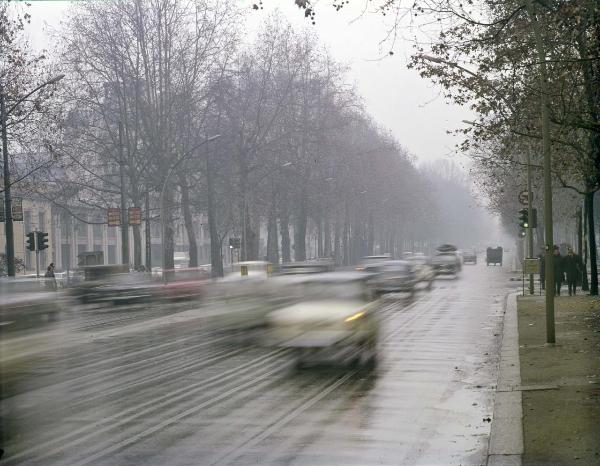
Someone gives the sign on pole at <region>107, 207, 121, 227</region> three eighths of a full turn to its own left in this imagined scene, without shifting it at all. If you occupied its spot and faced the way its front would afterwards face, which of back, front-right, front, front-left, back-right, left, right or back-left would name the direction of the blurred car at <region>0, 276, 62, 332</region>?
back-right

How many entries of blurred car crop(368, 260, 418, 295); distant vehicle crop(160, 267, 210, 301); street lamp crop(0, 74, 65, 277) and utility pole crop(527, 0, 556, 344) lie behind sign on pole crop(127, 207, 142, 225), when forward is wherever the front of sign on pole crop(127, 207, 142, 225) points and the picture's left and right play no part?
0

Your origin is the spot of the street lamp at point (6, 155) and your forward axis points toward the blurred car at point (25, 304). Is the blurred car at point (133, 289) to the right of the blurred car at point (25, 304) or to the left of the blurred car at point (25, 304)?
left

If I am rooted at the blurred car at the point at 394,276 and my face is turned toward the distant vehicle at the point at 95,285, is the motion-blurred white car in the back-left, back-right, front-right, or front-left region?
front-left

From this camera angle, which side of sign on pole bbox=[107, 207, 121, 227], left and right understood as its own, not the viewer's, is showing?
front

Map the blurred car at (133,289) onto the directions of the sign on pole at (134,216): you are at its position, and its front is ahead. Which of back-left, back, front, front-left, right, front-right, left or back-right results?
front

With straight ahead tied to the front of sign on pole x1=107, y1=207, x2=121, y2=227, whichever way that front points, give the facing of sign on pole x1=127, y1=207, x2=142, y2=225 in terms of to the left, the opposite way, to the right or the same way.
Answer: the same way

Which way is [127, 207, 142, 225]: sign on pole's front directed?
toward the camera

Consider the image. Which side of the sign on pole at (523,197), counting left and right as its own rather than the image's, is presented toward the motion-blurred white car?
front

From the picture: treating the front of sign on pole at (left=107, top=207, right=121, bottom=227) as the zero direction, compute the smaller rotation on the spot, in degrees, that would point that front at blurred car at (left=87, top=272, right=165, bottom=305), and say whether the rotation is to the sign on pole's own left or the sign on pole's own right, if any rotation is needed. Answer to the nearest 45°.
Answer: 0° — it already faces it

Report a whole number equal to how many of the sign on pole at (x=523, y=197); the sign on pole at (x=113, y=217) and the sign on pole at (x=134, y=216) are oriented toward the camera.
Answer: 3

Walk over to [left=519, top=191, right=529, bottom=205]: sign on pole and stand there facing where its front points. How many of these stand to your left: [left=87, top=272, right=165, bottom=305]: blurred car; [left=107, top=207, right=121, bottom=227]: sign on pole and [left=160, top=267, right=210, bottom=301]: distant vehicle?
0

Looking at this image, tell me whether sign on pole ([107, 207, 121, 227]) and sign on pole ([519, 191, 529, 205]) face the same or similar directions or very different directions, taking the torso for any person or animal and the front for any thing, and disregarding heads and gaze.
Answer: same or similar directions

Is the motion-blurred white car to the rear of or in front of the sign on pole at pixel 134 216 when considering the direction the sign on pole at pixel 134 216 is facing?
in front

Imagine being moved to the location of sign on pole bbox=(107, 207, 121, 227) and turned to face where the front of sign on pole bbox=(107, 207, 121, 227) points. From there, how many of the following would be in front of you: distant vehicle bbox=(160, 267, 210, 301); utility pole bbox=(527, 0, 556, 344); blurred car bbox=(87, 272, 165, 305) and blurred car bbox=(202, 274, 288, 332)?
4

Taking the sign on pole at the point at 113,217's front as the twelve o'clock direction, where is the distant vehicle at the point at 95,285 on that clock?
The distant vehicle is roughly at 12 o'clock from the sign on pole.

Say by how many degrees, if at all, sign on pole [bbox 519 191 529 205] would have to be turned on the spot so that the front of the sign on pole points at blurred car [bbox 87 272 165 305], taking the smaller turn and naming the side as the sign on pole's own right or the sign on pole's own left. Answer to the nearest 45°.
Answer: approximately 90° to the sign on pole's own right

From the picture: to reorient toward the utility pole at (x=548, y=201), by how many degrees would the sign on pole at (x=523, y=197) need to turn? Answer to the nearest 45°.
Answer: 0° — it already faces it
